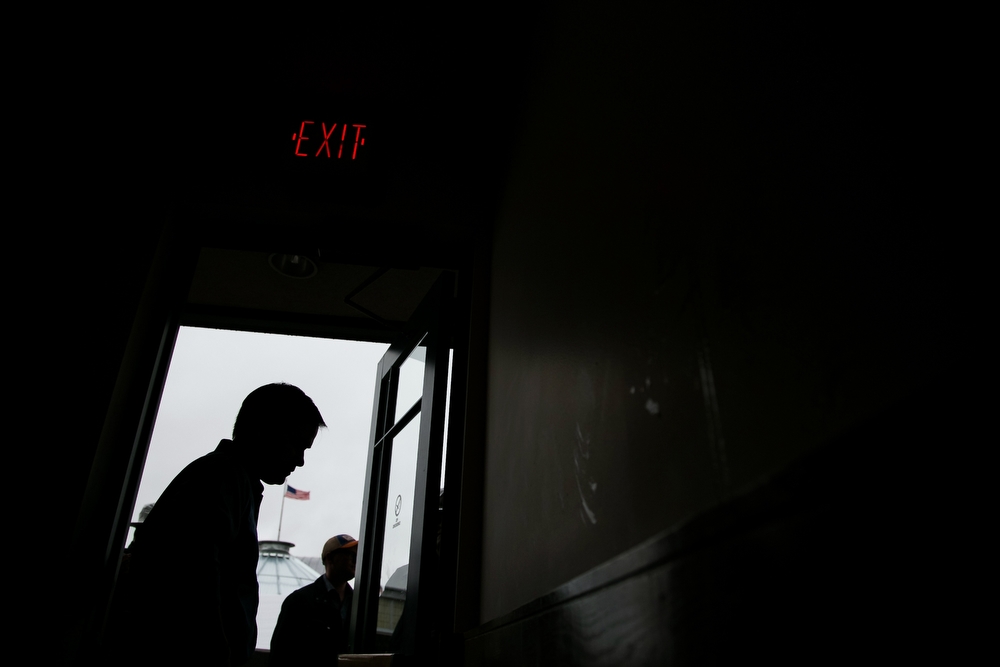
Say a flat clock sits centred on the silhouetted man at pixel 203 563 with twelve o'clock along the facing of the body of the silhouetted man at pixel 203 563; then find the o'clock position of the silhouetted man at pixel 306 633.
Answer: the silhouetted man at pixel 306 633 is roughly at 10 o'clock from the silhouetted man at pixel 203 563.

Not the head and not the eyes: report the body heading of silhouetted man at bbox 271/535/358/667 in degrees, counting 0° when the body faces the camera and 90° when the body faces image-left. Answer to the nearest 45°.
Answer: approximately 315°

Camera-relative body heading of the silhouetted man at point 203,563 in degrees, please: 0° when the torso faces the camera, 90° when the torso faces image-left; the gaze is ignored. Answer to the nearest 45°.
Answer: approximately 270°

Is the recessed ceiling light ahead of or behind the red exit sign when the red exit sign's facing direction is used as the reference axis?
behind

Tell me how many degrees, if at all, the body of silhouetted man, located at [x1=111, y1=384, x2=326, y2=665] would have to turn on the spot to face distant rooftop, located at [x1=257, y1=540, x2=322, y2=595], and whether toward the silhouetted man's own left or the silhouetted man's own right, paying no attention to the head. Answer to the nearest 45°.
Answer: approximately 90° to the silhouetted man's own left

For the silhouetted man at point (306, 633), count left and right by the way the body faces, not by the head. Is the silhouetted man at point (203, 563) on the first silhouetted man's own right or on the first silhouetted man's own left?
on the first silhouetted man's own right

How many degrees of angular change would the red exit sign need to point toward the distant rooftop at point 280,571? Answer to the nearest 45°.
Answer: approximately 180°

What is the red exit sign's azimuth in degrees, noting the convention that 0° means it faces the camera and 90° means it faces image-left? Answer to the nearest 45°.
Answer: approximately 0°

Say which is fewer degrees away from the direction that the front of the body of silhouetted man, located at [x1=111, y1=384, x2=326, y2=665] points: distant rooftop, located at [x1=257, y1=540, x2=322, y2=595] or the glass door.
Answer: the glass door

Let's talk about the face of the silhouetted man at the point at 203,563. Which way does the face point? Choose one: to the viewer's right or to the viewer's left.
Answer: to the viewer's right

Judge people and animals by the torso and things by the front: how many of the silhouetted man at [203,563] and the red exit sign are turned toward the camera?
1

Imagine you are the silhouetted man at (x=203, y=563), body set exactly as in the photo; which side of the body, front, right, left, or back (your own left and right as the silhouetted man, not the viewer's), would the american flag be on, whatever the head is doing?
left
